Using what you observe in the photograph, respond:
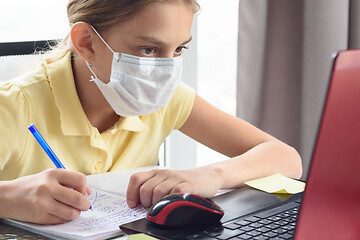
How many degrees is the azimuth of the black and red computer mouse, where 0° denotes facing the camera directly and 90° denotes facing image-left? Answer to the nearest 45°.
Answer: approximately 270°

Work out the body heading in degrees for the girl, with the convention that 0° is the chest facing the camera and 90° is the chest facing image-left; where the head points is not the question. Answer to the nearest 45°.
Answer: approximately 315°

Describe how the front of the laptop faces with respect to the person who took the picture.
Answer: facing away from the viewer and to the left of the viewer
